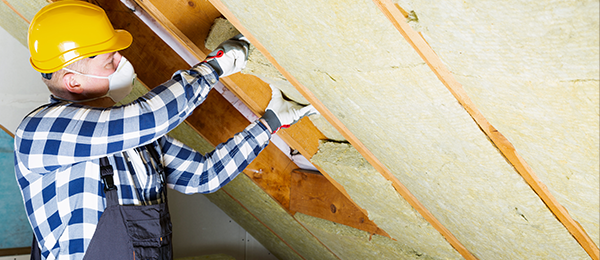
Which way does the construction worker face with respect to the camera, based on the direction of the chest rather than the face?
to the viewer's right

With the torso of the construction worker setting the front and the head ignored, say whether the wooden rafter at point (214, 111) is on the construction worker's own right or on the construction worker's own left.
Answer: on the construction worker's own left

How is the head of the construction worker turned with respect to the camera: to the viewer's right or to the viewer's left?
to the viewer's right

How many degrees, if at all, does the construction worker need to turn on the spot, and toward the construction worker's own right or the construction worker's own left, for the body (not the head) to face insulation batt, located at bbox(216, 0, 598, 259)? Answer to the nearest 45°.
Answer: approximately 45° to the construction worker's own right
